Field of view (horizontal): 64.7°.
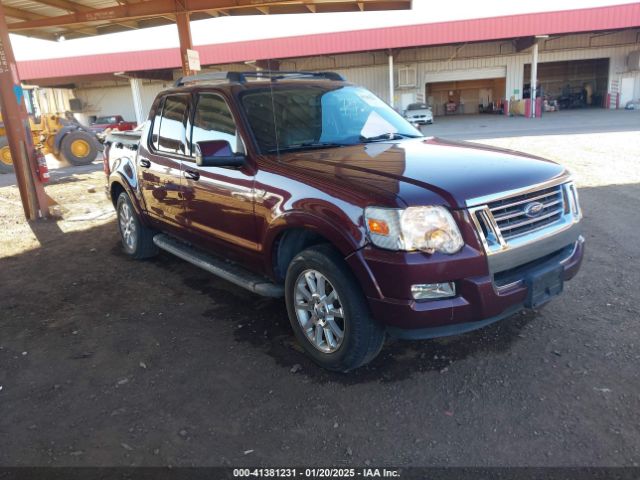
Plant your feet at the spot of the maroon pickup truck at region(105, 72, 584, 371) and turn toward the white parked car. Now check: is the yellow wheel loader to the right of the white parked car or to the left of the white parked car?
left

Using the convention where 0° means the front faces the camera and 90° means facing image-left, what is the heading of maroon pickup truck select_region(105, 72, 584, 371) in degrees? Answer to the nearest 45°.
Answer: approximately 315°

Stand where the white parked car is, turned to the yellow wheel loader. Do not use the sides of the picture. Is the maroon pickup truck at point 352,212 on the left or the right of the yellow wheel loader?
left

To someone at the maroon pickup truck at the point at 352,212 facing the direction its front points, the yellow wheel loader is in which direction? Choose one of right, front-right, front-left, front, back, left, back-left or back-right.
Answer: back

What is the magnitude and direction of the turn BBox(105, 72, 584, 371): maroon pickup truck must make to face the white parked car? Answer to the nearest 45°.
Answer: approximately 135° to its left
